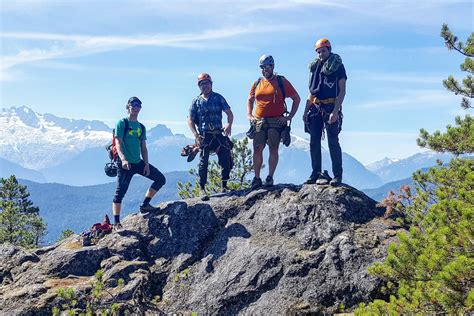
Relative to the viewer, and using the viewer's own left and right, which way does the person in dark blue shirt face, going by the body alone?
facing the viewer

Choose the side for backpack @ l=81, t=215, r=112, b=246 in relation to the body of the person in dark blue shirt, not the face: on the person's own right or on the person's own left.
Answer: on the person's own right

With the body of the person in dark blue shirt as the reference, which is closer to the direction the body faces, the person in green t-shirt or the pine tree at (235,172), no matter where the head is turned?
the person in green t-shirt

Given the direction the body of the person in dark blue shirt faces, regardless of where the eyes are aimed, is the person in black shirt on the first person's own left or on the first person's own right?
on the first person's own left

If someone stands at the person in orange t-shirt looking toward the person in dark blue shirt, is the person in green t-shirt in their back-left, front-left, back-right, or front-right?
front-left

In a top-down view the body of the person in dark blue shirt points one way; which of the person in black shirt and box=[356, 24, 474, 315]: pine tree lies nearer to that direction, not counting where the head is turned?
the pine tree

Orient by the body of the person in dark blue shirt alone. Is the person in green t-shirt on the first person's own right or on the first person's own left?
on the first person's own right

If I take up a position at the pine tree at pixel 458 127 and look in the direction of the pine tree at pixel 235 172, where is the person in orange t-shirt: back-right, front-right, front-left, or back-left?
front-left

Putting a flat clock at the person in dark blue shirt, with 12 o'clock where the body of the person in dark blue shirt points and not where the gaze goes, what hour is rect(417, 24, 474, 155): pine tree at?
The pine tree is roughly at 10 o'clock from the person in dark blue shirt.

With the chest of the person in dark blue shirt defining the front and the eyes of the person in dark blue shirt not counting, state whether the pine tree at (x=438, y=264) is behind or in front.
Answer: in front

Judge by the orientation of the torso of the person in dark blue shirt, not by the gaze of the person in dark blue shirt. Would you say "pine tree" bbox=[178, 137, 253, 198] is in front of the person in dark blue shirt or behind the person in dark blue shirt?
behind

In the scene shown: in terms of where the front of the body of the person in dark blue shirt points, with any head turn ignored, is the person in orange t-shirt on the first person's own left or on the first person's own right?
on the first person's own left

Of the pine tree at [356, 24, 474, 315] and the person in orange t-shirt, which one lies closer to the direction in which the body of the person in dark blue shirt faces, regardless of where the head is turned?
the pine tree
